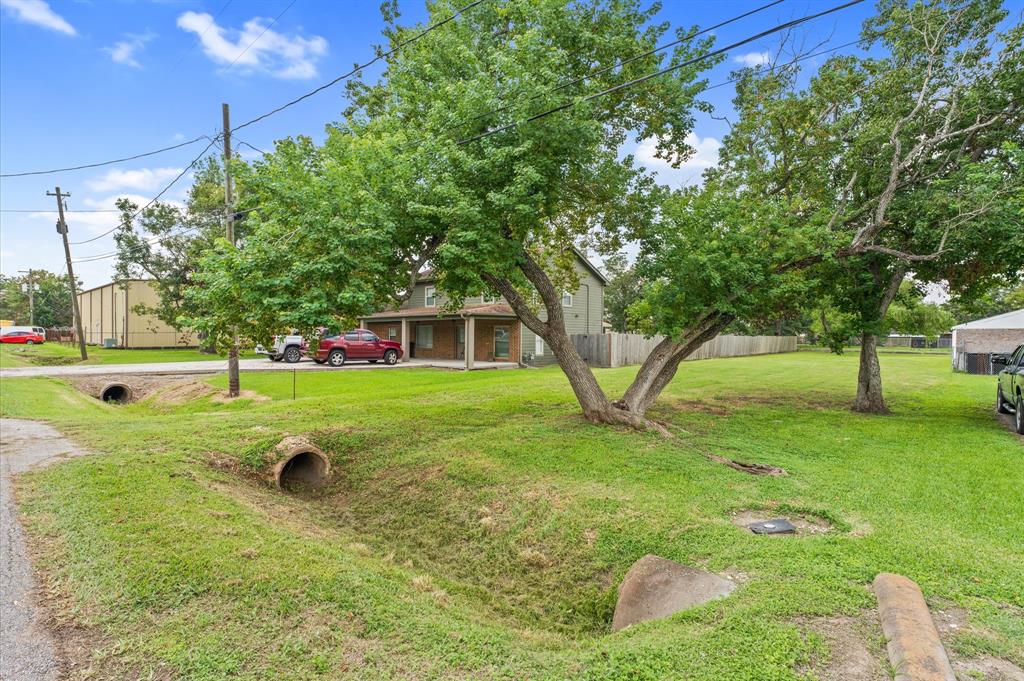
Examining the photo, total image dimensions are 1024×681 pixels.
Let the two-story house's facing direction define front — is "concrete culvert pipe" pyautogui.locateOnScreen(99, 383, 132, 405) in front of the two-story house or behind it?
in front

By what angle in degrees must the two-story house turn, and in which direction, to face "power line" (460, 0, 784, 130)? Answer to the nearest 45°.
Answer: approximately 45° to its left

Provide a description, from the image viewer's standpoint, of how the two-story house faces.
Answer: facing the viewer and to the left of the viewer

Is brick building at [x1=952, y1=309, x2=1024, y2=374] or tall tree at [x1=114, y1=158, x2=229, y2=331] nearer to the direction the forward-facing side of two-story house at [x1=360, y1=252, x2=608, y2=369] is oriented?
the tall tree
